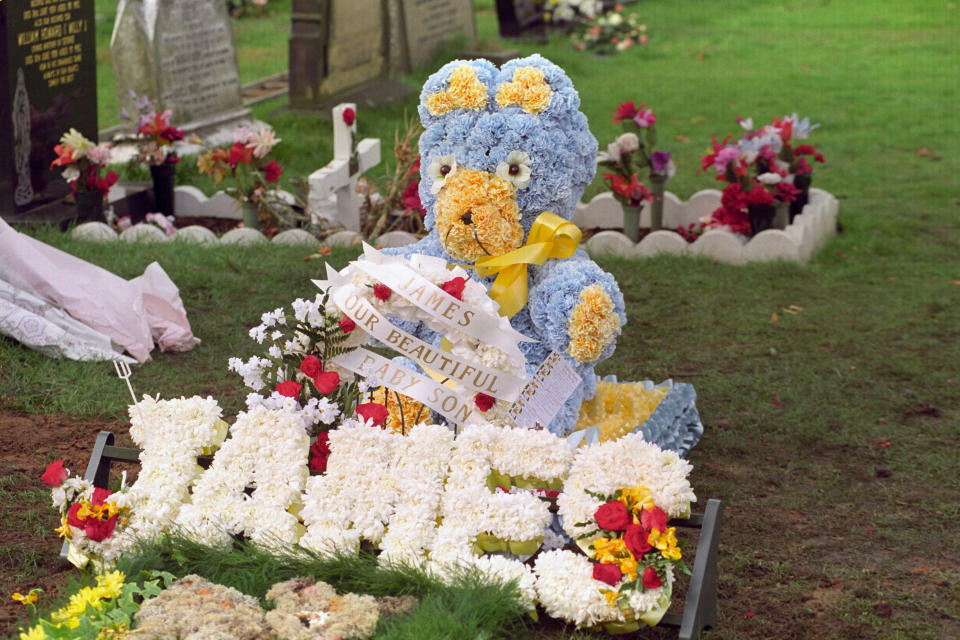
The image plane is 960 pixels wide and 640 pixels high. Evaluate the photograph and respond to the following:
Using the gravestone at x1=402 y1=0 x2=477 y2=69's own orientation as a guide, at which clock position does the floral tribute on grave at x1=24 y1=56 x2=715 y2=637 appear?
The floral tribute on grave is roughly at 12 o'clock from the gravestone.

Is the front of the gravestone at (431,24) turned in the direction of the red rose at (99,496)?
yes

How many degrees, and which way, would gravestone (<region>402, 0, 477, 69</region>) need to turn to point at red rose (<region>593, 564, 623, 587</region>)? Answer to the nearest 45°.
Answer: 0° — it already faces it

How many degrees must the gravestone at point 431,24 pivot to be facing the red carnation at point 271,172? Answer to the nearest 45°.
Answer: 0° — it already faces it

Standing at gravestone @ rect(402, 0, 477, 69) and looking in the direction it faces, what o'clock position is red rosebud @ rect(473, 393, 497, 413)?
The red rosebud is roughly at 12 o'clock from the gravestone.

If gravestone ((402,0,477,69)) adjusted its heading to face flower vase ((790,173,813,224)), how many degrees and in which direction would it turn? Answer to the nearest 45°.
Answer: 0° — it already faces it

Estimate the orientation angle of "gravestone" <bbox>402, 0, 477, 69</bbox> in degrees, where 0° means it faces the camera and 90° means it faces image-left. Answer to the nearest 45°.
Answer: approximately 0°

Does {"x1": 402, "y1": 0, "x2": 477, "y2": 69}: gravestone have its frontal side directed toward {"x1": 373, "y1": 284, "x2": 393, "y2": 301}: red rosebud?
yes
